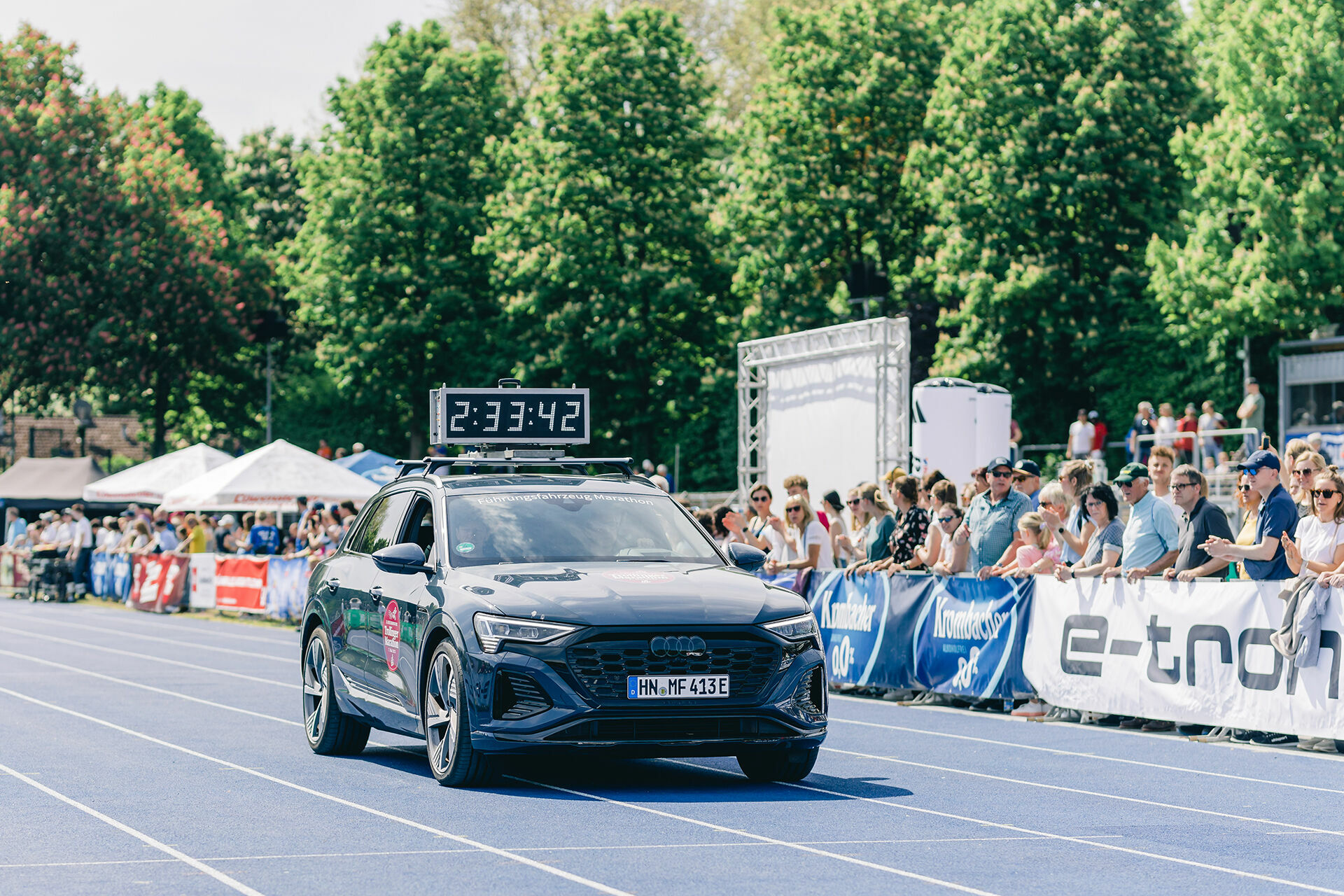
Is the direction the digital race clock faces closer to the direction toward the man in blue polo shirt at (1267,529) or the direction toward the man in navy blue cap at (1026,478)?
the man in blue polo shirt

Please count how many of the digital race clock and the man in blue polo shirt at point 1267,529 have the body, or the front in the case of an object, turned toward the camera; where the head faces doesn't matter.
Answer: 1

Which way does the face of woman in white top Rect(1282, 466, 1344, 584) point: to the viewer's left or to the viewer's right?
to the viewer's left

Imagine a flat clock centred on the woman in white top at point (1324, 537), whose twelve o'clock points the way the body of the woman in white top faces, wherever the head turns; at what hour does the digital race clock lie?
The digital race clock is roughly at 1 o'clock from the woman in white top.

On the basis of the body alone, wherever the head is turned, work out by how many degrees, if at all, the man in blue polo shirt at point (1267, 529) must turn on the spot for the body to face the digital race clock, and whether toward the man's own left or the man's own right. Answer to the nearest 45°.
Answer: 0° — they already face it

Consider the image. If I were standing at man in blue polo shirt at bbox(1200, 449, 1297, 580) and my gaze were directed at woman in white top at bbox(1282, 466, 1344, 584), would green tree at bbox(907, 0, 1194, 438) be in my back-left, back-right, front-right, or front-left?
back-left

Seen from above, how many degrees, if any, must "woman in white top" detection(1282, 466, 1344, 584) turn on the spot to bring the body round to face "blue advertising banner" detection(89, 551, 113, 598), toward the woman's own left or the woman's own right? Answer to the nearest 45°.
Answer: approximately 90° to the woman's own right

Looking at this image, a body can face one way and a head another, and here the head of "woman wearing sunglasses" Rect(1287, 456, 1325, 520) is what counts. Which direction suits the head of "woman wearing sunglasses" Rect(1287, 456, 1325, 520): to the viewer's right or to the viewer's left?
to the viewer's left

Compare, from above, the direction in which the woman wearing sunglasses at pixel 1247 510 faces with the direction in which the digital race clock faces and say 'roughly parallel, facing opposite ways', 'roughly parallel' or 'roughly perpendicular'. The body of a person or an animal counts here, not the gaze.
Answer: roughly perpendicular
